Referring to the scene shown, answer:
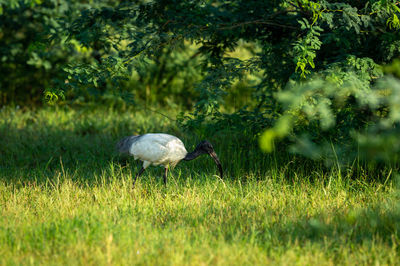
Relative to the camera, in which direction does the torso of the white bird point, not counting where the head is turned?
to the viewer's right
